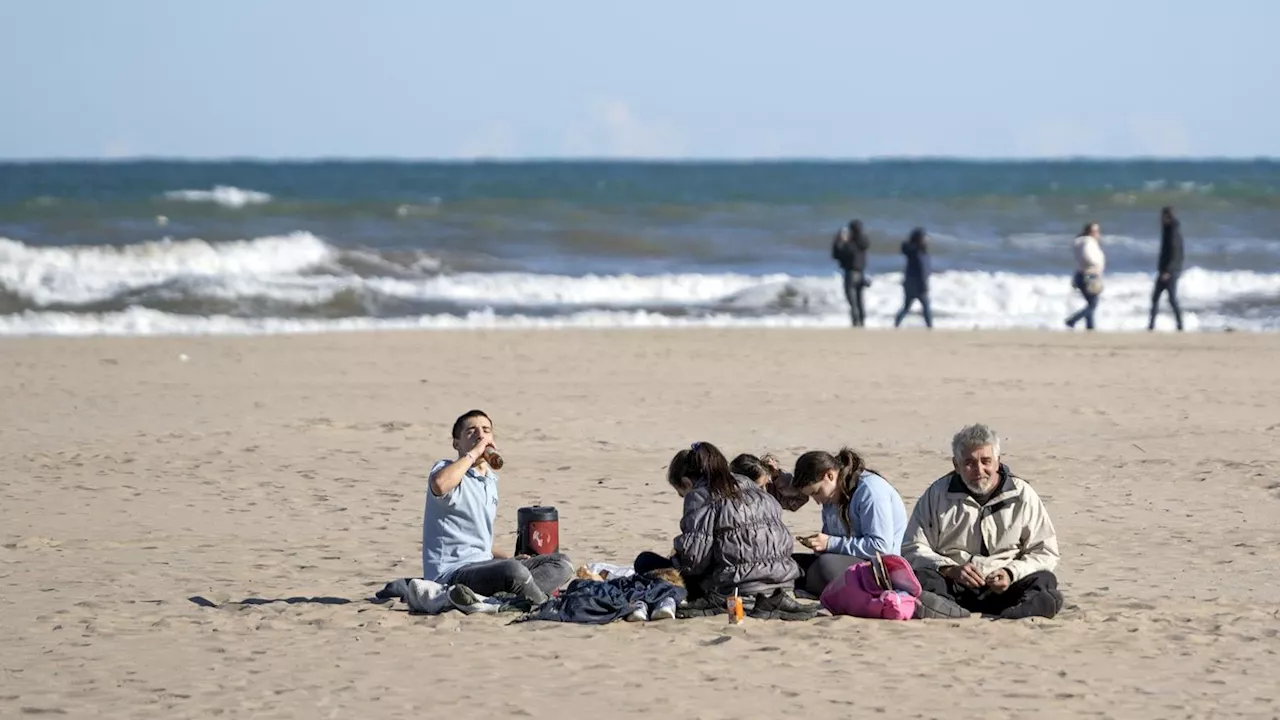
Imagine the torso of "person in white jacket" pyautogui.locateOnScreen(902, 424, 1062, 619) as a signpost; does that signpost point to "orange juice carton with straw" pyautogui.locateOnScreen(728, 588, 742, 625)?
no

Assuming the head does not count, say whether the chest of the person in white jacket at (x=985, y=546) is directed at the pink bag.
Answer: no

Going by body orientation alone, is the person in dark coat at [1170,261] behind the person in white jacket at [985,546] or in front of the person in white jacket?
behind

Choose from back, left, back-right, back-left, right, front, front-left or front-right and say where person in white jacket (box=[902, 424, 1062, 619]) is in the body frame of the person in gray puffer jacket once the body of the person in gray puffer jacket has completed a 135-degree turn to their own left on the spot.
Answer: left

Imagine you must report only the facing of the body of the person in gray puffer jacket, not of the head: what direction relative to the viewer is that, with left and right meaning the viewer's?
facing away from the viewer and to the left of the viewer

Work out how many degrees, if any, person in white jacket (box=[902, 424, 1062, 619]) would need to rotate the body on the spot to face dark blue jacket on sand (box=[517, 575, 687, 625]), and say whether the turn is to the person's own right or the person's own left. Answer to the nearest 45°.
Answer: approximately 90° to the person's own right

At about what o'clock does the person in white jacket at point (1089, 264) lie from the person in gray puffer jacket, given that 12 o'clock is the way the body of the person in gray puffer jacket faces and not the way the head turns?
The person in white jacket is roughly at 2 o'clock from the person in gray puffer jacket.

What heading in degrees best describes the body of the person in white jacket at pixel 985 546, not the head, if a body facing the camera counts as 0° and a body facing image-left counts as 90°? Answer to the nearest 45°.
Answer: approximately 0°
